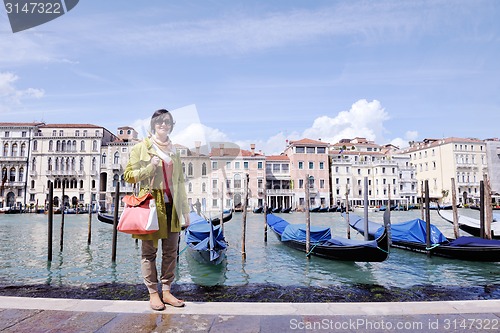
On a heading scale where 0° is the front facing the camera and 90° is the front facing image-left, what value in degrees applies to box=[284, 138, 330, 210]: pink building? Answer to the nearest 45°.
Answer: approximately 0°

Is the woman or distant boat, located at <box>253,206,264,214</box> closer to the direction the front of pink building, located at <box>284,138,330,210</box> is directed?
the woman

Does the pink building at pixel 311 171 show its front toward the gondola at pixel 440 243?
yes
